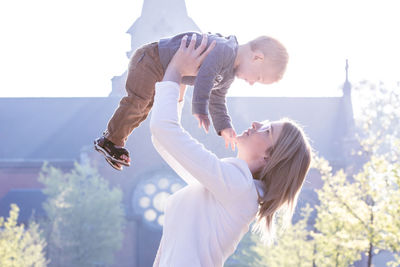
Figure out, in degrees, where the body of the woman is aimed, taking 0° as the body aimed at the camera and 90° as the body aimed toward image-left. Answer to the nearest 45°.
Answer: approximately 90°

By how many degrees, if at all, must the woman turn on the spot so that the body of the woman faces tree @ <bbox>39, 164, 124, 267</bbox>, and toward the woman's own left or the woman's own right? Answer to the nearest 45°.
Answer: approximately 90° to the woman's own right

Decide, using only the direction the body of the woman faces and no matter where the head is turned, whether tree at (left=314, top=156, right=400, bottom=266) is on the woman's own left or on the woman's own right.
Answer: on the woman's own right

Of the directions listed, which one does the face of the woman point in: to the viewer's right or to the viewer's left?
to the viewer's left

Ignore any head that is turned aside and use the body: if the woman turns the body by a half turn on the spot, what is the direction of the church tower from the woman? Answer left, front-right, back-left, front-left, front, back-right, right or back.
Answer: left

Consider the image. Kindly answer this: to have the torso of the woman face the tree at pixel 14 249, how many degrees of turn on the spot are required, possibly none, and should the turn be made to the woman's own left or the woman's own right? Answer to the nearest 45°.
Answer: approximately 45° to the woman's own right

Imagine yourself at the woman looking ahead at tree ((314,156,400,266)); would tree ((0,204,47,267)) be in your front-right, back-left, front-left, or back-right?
front-left
